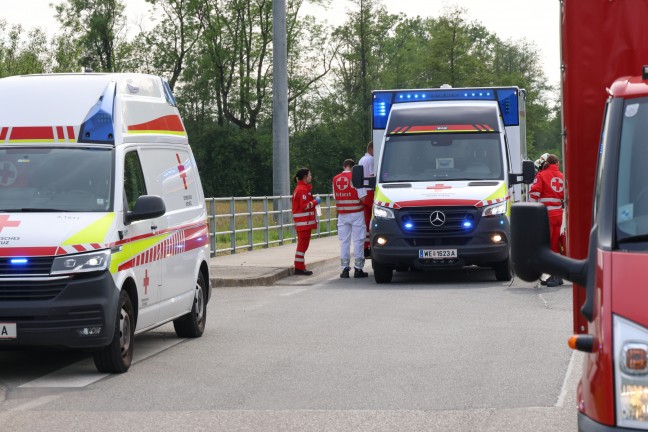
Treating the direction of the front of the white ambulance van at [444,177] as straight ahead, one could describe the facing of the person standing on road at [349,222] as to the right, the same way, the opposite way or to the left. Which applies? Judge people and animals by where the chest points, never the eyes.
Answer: the opposite way

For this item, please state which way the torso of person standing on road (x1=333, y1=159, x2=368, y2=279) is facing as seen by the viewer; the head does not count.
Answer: away from the camera

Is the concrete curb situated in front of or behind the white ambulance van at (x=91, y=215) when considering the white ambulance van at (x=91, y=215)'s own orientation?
behind

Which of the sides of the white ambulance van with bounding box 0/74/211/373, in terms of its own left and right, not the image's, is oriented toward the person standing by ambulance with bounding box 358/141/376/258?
back

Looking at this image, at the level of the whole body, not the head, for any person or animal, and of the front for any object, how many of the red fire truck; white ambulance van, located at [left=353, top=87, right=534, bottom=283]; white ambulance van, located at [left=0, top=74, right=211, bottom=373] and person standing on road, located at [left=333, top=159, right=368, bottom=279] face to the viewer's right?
0

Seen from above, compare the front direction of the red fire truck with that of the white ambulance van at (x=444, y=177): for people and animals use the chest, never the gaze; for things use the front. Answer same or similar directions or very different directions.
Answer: same or similar directions

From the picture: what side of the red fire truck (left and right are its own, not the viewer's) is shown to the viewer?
front

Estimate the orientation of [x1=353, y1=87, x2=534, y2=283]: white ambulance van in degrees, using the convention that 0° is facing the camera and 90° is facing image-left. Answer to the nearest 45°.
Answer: approximately 0°

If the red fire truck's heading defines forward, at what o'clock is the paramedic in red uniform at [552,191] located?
The paramedic in red uniform is roughly at 6 o'clock from the red fire truck.

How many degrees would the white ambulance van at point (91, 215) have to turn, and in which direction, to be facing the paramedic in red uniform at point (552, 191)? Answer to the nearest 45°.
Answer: approximately 180°

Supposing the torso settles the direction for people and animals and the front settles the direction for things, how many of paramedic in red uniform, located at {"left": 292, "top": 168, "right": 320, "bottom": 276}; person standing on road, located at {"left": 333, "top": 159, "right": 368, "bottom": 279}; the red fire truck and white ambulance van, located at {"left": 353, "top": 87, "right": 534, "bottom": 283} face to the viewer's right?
1

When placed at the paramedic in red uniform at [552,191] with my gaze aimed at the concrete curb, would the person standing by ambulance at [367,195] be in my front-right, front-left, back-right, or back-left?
front-right

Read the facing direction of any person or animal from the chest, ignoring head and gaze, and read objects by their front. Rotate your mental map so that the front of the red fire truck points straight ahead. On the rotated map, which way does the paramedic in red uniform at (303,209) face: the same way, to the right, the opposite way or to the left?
to the left

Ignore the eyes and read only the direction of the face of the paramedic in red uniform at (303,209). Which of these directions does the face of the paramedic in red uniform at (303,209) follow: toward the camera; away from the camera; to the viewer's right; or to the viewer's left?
to the viewer's right
